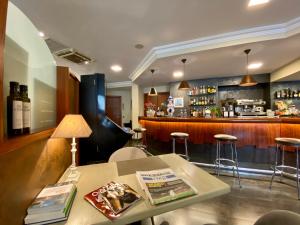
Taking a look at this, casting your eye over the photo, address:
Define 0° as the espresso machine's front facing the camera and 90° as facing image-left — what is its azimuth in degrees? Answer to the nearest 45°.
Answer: approximately 0°

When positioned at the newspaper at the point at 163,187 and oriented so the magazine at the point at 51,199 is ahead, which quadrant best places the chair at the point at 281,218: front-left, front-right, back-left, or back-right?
back-left

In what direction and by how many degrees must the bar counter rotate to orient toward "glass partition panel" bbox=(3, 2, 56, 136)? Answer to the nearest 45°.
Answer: approximately 45° to its right

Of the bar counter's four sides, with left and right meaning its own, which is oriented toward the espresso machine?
back

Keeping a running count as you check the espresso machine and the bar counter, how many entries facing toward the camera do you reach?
2

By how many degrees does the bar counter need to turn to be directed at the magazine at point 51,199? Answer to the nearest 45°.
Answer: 0° — it already faces it

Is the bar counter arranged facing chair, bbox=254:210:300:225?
yes

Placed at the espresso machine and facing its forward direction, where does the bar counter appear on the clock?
The bar counter is roughly at 12 o'clock from the espresso machine.

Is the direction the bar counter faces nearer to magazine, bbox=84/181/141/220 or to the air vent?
the magazine
